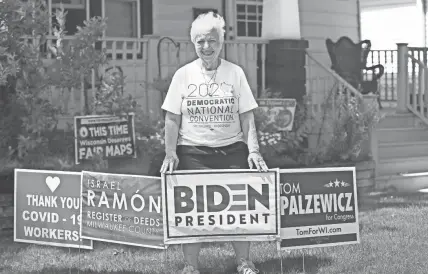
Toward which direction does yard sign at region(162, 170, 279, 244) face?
toward the camera

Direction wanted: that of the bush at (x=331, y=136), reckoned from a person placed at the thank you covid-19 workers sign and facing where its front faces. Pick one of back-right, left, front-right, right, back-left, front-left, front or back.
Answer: back-left

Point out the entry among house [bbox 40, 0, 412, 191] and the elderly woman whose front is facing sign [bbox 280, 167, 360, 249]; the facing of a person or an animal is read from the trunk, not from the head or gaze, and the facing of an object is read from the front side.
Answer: the house

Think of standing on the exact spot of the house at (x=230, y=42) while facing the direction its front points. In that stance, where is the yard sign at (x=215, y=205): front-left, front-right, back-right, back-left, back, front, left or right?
front

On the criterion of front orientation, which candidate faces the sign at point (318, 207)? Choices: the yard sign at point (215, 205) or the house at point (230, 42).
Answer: the house

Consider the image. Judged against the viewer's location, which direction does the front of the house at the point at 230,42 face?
facing the viewer

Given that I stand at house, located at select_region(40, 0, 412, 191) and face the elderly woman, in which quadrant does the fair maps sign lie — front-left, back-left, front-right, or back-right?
front-right

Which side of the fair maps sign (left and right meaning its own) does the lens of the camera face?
front

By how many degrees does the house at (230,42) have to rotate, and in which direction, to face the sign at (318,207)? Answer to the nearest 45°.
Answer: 0° — it already faces it

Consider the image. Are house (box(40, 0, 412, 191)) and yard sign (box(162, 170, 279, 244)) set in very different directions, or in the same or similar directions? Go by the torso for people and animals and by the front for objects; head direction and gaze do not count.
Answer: same or similar directions

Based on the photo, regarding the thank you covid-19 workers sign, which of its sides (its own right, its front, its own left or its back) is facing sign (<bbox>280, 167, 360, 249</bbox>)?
left

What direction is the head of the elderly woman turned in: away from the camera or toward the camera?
toward the camera

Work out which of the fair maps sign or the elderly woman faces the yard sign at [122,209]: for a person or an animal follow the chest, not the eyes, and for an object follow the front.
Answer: the fair maps sign

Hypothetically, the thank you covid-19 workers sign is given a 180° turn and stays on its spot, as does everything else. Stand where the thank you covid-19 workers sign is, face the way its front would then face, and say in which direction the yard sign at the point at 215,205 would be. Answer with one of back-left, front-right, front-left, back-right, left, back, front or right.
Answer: back-right
